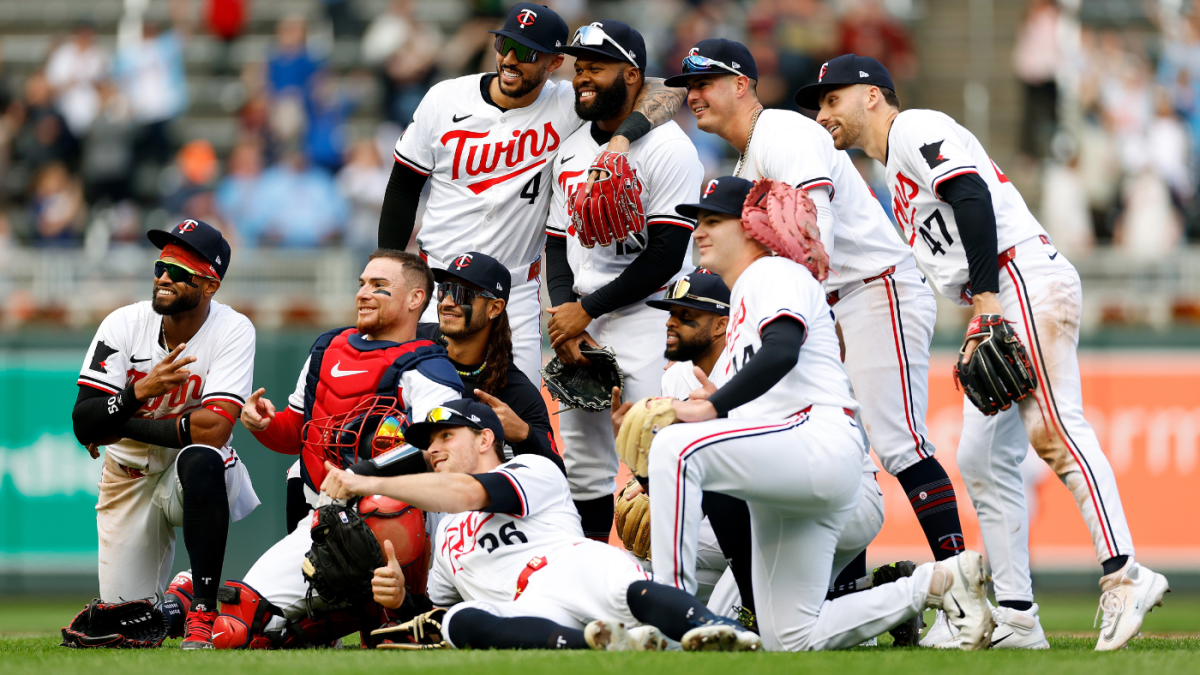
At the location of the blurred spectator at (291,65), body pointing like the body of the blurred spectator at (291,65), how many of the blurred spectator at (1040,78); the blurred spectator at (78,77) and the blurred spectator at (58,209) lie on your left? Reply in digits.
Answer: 1

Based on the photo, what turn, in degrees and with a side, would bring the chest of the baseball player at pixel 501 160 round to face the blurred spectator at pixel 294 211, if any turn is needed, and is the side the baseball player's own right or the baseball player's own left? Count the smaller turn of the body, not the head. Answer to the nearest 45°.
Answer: approximately 180°

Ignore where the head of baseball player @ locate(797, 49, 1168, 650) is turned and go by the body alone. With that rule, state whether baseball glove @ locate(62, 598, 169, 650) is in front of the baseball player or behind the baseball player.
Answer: in front

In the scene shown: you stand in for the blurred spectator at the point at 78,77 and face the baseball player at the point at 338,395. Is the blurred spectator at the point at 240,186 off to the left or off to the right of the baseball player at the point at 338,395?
left

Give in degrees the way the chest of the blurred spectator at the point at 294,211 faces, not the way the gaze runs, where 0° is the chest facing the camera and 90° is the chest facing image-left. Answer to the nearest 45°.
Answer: approximately 0°

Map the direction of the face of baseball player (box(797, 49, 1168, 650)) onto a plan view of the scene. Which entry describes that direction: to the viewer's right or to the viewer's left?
to the viewer's left

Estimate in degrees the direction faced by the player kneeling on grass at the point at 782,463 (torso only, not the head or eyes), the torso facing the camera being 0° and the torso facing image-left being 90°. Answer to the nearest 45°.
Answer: approximately 90°

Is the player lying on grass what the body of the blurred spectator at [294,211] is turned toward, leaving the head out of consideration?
yes

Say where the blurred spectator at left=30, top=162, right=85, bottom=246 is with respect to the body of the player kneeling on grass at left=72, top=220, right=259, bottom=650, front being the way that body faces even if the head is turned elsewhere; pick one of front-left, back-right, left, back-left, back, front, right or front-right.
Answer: back
